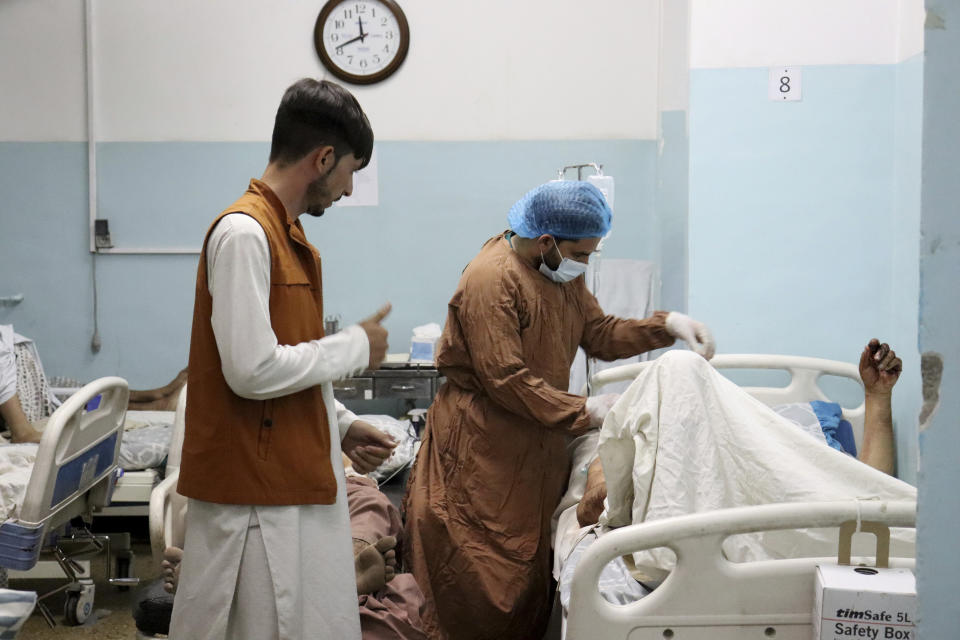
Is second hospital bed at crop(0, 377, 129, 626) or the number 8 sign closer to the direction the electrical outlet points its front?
the second hospital bed

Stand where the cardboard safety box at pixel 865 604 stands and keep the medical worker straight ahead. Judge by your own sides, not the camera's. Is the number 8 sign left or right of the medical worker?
right

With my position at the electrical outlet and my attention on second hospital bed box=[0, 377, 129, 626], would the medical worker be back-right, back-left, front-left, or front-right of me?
front-left

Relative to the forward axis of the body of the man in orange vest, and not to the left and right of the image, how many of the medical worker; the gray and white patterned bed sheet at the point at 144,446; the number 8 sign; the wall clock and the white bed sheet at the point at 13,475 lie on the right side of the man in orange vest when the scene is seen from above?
0

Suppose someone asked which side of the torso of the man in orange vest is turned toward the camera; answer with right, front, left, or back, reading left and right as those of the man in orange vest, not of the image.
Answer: right

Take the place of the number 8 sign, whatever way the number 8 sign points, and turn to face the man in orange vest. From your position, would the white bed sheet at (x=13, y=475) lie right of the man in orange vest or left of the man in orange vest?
right

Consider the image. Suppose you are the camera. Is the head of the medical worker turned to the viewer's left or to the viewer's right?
to the viewer's right

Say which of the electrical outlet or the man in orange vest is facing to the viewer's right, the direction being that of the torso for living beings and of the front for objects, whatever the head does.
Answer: the man in orange vest

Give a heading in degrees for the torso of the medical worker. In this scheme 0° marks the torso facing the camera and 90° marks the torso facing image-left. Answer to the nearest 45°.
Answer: approximately 315°

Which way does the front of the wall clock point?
toward the camera

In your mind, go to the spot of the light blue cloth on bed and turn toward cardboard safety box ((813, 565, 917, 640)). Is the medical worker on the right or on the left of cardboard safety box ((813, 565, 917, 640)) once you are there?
right

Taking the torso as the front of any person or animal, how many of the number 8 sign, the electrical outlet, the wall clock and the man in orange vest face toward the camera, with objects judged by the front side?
3

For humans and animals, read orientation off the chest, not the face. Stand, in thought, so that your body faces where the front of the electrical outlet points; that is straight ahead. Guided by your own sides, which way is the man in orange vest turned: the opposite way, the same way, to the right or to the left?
to the left

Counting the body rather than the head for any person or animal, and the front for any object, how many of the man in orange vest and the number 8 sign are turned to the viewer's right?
1

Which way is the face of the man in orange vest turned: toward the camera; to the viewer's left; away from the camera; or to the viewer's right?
to the viewer's right

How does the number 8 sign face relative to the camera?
toward the camera

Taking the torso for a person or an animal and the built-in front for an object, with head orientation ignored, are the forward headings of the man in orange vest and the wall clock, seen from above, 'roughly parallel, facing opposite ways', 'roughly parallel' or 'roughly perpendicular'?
roughly perpendicular

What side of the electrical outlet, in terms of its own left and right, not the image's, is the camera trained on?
front

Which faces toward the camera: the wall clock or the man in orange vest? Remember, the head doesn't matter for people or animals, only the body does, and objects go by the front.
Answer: the wall clock

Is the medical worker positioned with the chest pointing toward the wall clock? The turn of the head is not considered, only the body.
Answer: no
